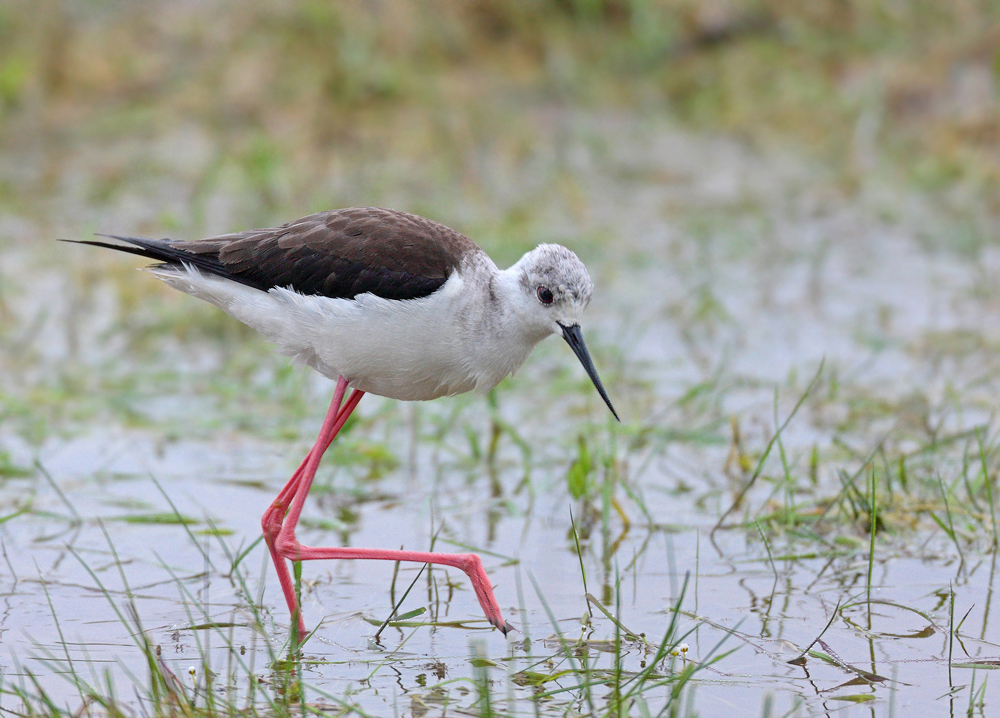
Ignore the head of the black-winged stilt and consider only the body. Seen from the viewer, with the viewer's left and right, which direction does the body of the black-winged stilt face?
facing to the right of the viewer
